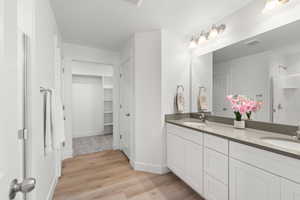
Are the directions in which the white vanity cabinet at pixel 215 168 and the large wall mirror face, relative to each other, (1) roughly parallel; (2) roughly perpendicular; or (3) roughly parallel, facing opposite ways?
roughly parallel

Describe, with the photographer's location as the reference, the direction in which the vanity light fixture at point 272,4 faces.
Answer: facing the viewer and to the left of the viewer

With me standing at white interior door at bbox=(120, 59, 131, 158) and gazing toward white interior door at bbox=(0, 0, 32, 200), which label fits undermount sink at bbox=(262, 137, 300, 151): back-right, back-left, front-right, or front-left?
front-left

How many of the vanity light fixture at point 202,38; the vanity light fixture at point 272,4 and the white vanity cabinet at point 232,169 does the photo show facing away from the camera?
0

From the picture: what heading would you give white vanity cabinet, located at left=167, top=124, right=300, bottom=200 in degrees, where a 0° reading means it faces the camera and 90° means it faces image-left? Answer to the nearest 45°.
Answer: approximately 45°

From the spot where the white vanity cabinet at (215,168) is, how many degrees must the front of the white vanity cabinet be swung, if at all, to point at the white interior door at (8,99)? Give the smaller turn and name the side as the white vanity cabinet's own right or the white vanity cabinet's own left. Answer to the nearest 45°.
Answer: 0° — it already faces it

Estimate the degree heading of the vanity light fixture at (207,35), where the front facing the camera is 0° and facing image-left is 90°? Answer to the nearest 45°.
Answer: approximately 45°

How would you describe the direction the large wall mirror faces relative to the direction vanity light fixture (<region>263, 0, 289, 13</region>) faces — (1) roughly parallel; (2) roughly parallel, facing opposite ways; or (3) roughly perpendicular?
roughly parallel
